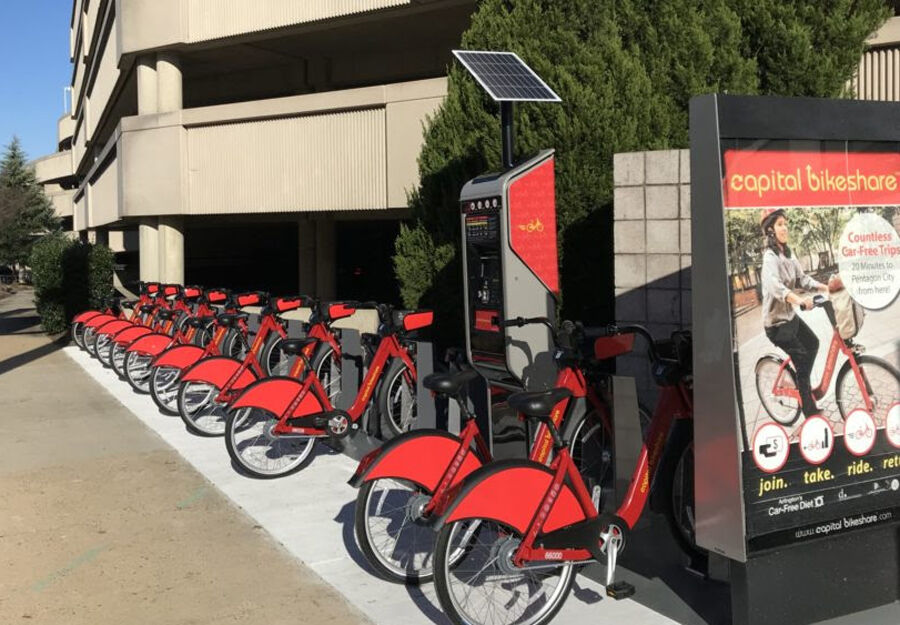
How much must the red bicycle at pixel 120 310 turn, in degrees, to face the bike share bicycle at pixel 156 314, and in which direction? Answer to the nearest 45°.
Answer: approximately 135° to its right

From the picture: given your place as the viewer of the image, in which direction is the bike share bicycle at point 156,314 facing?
facing away from the viewer and to the right of the viewer

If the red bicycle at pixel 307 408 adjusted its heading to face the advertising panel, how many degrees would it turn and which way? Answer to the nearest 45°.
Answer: approximately 90° to its right
